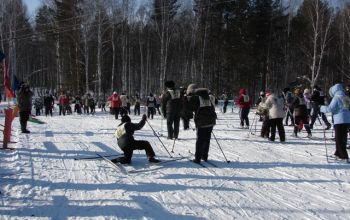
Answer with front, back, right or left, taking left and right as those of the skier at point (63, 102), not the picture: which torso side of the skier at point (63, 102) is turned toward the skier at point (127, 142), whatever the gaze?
front

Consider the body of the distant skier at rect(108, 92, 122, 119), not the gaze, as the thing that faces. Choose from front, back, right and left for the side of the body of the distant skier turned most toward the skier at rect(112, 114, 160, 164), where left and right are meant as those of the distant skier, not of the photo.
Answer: back

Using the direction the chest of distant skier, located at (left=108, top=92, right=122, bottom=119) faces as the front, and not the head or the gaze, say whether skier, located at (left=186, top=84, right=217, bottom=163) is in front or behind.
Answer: in front

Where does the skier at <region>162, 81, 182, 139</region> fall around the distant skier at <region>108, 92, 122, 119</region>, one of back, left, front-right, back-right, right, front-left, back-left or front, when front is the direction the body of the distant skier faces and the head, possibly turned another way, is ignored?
front
